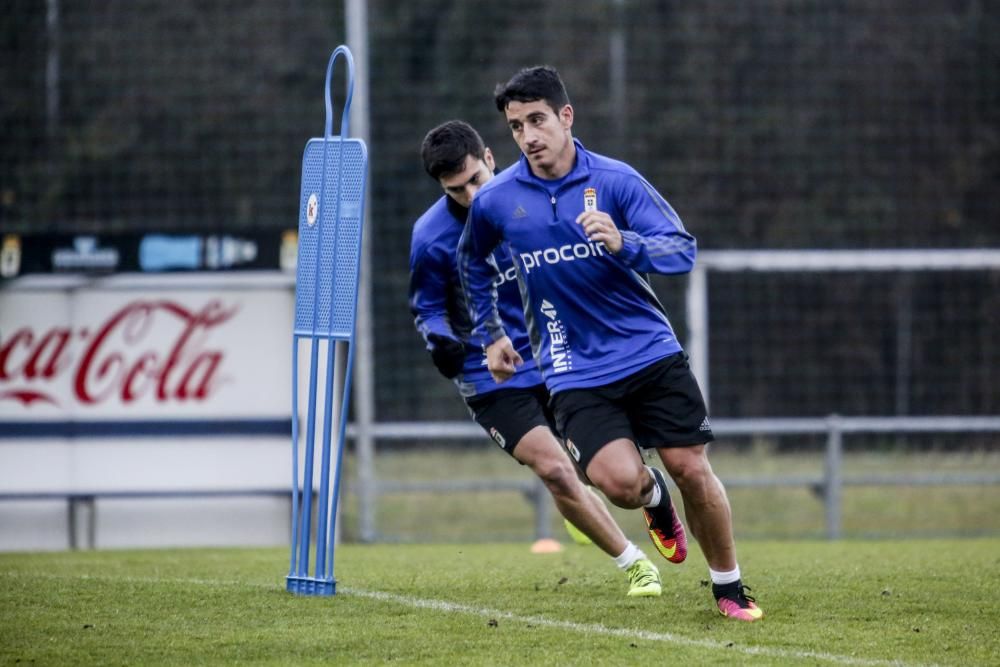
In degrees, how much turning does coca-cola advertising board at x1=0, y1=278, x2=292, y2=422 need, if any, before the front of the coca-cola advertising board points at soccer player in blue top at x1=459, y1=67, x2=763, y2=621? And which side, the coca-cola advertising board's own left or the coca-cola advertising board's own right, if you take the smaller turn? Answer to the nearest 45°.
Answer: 0° — it already faces them

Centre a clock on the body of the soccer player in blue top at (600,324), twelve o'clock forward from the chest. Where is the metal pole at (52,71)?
The metal pole is roughly at 5 o'clock from the soccer player in blue top.

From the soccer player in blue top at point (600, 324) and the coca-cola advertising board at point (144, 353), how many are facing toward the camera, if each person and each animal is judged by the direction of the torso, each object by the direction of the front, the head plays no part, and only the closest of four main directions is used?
2

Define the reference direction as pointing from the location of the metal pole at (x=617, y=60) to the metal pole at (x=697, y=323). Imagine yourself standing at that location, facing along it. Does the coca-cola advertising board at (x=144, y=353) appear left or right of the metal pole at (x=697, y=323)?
right

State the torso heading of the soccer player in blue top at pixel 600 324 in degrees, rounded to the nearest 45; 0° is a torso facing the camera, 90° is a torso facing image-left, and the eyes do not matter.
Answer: approximately 0°
